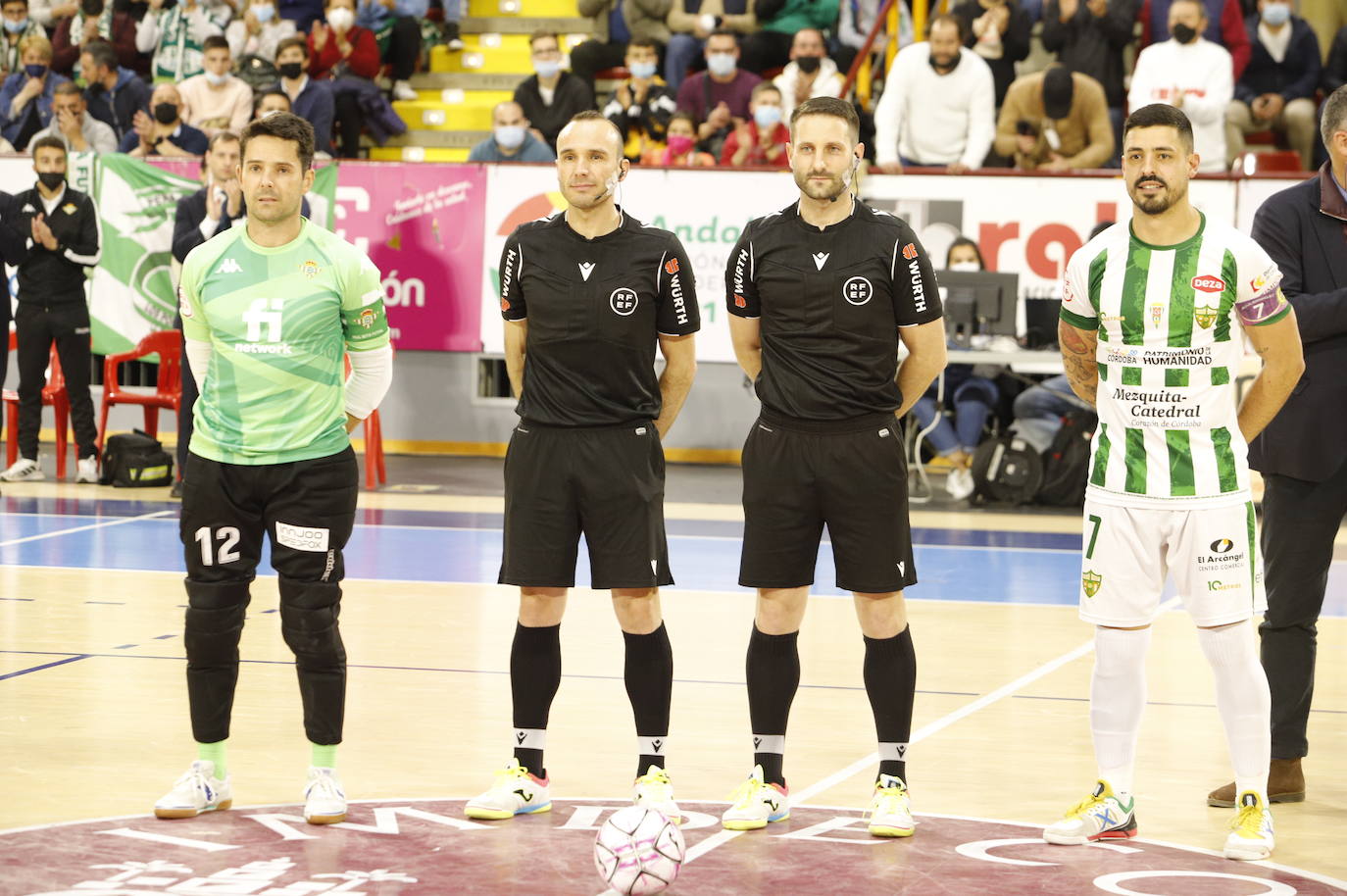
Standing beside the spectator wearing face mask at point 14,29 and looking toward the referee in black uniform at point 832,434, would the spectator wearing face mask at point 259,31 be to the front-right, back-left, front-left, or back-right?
front-left

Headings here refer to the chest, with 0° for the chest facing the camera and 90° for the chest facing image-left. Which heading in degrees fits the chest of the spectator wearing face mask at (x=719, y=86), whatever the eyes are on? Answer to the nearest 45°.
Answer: approximately 0°

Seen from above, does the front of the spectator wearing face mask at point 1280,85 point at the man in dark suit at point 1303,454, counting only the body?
yes

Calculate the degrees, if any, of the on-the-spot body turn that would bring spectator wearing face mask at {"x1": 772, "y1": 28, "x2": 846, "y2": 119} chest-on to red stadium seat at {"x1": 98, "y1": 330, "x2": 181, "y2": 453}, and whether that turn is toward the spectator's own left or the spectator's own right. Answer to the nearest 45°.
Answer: approximately 45° to the spectator's own right

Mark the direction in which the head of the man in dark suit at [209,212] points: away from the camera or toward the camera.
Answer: toward the camera

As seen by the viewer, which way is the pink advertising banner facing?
toward the camera

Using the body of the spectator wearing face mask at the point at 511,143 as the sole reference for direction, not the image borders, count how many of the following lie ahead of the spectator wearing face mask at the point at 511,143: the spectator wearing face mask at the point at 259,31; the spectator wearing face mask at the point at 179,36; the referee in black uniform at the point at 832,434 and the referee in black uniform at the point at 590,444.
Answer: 2

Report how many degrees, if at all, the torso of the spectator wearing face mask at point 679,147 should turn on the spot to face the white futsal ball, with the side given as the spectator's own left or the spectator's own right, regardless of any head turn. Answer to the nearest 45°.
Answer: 0° — they already face it

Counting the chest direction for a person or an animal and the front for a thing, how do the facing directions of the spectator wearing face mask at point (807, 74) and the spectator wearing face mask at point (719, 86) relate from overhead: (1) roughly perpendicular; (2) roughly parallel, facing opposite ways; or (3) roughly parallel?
roughly parallel

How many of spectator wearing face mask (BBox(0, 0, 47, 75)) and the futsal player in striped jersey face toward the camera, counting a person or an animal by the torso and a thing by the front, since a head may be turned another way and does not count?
2

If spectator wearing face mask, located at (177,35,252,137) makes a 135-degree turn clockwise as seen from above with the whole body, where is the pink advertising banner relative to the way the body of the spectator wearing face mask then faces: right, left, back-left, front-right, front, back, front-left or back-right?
back

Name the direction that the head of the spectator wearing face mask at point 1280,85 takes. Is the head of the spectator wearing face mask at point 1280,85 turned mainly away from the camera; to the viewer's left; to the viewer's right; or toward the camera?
toward the camera

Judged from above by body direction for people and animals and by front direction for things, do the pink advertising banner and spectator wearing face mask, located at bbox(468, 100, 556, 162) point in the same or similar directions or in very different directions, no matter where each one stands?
same or similar directions

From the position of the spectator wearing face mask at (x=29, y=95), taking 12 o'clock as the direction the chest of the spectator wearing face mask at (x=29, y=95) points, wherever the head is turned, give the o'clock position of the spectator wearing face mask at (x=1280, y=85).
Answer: the spectator wearing face mask at (x=1280, y=85) is roughly at 10 o'clock from the spectator wearing face mask at (x=29, y=95).

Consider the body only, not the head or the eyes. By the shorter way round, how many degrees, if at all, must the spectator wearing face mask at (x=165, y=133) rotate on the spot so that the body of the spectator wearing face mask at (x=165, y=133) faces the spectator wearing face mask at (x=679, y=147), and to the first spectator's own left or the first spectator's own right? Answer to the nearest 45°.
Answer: approximately 90° to the first spectator's own left

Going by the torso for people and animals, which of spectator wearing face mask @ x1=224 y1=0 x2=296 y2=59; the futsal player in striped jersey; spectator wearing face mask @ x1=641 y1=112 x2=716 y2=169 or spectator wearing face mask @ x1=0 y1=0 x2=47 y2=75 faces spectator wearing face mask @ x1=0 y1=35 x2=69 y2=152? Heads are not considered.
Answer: spectator wearing face mask @ x1=0 y1=0 x2=47 y2=75

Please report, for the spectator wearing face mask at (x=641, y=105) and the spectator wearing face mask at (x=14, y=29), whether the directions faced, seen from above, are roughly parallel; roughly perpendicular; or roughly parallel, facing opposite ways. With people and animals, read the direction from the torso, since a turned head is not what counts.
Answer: roughly parallel

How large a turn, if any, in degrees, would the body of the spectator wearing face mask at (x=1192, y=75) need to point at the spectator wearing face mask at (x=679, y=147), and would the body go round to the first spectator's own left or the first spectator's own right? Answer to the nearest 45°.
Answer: approximately 90° to the first spectator's own right

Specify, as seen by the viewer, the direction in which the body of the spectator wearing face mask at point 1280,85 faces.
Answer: toward the camera

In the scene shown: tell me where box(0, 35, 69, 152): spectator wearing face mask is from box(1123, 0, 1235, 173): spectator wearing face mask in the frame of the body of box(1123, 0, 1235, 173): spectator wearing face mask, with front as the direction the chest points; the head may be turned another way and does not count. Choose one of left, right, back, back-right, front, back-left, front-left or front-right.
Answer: right

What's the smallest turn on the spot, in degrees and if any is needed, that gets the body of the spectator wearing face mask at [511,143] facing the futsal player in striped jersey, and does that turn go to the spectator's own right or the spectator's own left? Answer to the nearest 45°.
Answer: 0° — they already face them
